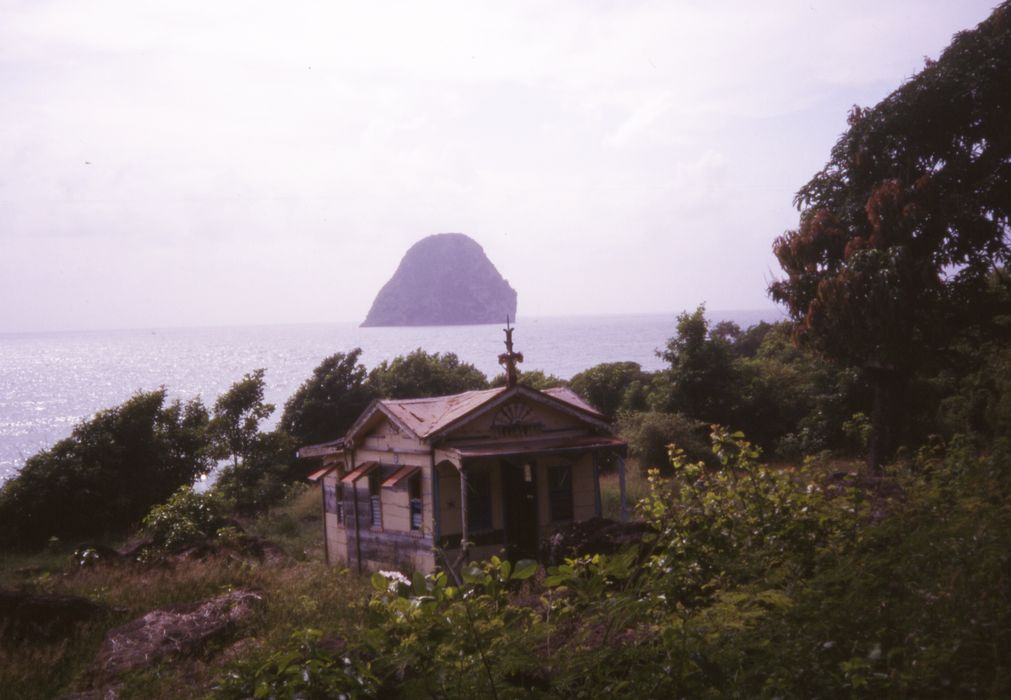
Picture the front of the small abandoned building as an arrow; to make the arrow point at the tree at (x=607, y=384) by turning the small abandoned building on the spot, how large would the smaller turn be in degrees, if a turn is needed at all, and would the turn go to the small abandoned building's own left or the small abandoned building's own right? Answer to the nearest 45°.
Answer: approximately 135° to the small abandoned building's own left

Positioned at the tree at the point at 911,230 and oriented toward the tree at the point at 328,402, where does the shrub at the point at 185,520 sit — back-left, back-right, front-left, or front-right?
front-left

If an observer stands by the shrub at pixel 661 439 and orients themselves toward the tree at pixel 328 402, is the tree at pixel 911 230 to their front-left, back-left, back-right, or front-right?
back-left

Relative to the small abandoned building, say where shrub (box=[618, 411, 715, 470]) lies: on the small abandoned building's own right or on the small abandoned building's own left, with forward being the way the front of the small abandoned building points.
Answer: on the small abandoned building's own left

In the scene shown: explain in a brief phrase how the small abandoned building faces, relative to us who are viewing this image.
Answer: facing the viewer and to the right of the viewer

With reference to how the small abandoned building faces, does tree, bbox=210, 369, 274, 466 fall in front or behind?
behind

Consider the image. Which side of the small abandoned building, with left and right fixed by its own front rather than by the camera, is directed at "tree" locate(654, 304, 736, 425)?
left

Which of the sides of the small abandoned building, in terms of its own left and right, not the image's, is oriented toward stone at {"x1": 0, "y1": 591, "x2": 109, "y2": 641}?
right

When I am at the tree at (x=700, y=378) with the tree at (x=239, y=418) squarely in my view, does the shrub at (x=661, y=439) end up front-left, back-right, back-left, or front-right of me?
front-left

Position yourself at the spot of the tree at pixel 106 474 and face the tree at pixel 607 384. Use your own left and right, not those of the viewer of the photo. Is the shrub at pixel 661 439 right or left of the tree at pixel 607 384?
right

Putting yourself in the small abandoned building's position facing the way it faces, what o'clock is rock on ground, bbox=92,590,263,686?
The rock on ground is roughly at 2 o'clock from the small abandoned building.

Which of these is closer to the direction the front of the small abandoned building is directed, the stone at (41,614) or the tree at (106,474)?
the stone

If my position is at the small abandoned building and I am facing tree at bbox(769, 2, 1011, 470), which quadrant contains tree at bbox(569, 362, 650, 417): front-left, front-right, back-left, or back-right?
front-left
